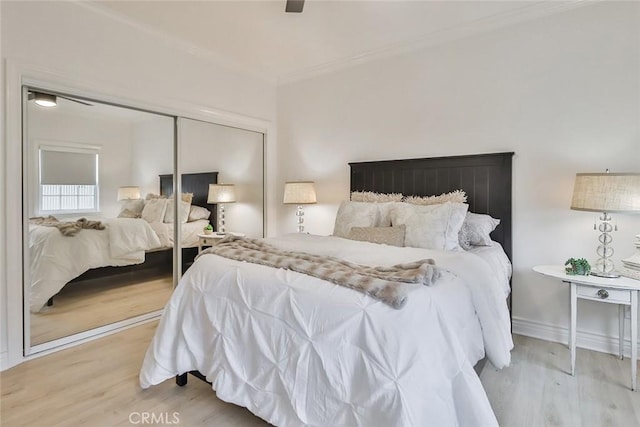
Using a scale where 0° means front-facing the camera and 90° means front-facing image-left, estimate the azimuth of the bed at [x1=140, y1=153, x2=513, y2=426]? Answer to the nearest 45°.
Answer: approximately 45°

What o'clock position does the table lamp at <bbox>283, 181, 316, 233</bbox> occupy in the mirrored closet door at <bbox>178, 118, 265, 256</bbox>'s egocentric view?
The table lamp is roughly at 11 o'clock from the mirrored closet door.

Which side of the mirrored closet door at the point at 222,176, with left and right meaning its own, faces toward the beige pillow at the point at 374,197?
front

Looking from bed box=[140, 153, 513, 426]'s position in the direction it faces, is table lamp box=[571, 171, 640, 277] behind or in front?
behind

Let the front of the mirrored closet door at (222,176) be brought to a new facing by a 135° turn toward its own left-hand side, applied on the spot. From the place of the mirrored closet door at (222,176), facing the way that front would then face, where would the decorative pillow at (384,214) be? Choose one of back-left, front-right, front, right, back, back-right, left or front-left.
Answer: back-right

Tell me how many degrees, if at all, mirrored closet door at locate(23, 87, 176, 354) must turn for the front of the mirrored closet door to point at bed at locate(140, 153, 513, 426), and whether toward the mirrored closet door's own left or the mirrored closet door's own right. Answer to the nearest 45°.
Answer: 0° — it already faces it

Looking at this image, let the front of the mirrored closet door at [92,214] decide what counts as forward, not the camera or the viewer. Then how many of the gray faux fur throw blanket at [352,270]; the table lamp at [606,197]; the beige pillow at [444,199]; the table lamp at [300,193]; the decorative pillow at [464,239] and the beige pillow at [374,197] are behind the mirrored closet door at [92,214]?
0

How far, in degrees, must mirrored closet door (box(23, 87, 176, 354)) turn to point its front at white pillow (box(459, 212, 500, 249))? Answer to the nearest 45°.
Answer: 0° — it already faces it

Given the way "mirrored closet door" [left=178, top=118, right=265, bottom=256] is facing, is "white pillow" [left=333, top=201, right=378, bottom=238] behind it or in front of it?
in front

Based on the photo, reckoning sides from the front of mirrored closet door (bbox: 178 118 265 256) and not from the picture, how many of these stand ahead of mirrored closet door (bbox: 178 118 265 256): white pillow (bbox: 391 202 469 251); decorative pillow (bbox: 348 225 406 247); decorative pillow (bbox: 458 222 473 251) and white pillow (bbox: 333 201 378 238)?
4

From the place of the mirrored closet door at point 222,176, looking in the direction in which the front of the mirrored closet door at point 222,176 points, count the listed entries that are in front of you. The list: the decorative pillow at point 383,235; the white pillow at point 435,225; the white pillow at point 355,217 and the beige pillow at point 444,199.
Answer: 4

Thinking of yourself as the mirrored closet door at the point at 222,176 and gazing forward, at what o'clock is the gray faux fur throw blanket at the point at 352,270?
The gray faux fur throw blanket is roughly at 1 o'clock from the mirrored closet door.

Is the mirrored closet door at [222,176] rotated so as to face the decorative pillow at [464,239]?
yes

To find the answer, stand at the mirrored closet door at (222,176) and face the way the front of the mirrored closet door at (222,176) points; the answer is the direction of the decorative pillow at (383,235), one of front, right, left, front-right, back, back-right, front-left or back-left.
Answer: front

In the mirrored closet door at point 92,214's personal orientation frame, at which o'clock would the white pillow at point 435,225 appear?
The white pillow is roughly at 12 o'clock from the mirrored closet door.

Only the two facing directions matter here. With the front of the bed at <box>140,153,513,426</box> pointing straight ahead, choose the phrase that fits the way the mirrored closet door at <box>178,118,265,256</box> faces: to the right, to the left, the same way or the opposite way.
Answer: to the left

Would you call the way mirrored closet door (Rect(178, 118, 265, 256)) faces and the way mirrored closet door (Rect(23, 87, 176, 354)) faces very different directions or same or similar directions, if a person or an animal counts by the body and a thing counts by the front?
same or similar directions

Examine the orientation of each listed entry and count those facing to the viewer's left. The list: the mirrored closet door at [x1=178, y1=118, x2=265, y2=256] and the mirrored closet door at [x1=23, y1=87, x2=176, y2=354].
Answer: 0

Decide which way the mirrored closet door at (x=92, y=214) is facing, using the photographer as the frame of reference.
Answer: facing the viewer and to the right of the viewer

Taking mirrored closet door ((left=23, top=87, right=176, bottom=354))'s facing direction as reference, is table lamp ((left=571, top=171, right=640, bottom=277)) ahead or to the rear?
ahead

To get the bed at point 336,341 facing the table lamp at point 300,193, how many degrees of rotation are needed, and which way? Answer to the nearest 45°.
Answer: approximately 135° to its right
